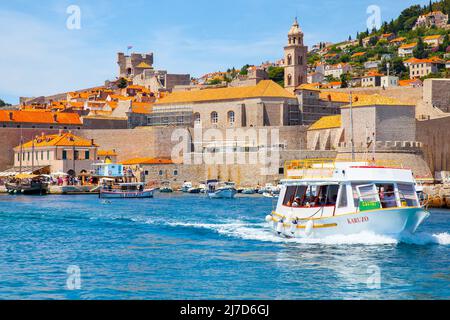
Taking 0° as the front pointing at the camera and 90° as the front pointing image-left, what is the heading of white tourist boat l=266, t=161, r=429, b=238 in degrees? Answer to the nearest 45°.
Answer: approximately 315°
